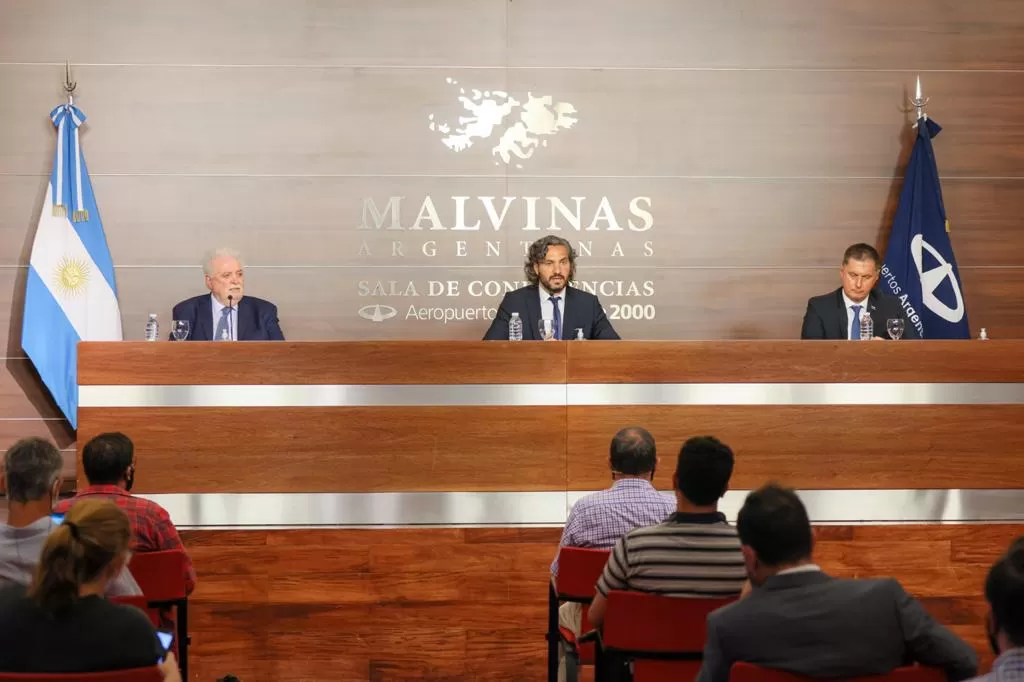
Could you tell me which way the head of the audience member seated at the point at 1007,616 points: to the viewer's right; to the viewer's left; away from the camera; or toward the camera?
away from the camera

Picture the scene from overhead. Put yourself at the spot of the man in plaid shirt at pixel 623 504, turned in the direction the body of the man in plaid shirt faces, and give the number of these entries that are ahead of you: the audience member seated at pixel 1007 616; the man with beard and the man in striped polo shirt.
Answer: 1

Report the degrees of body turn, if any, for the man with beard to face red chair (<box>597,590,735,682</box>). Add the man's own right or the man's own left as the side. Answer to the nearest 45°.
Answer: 0° — they already face it

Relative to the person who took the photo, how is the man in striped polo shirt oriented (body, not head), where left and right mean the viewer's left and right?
facing away from the viewer

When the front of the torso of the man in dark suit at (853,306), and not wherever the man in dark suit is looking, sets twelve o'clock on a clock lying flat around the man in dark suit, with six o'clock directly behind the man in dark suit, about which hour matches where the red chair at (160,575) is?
The red chair is roughly at 1 o'clock from the man in dark suit.

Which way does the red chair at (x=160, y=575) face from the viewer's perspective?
away from the camera

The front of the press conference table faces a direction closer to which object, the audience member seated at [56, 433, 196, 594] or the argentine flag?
the audience member seated

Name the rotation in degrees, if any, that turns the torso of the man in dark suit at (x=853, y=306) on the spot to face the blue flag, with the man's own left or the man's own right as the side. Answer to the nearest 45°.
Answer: approximately 180°

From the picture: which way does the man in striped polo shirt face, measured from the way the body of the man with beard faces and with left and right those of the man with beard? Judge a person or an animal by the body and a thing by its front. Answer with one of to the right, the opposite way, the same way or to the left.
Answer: the opposite way

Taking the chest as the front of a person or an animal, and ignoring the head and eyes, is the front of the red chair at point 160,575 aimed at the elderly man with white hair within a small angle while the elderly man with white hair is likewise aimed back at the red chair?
yes

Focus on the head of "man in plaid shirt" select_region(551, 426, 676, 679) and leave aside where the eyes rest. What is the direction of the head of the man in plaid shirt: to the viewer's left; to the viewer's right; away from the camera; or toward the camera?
away from the camera

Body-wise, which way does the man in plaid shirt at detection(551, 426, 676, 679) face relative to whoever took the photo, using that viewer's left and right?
facing away from the viewer

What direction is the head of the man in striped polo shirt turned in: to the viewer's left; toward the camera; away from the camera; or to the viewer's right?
away from the camera

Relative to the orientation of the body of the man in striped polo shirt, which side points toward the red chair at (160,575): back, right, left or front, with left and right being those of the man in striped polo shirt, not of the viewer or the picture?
left
